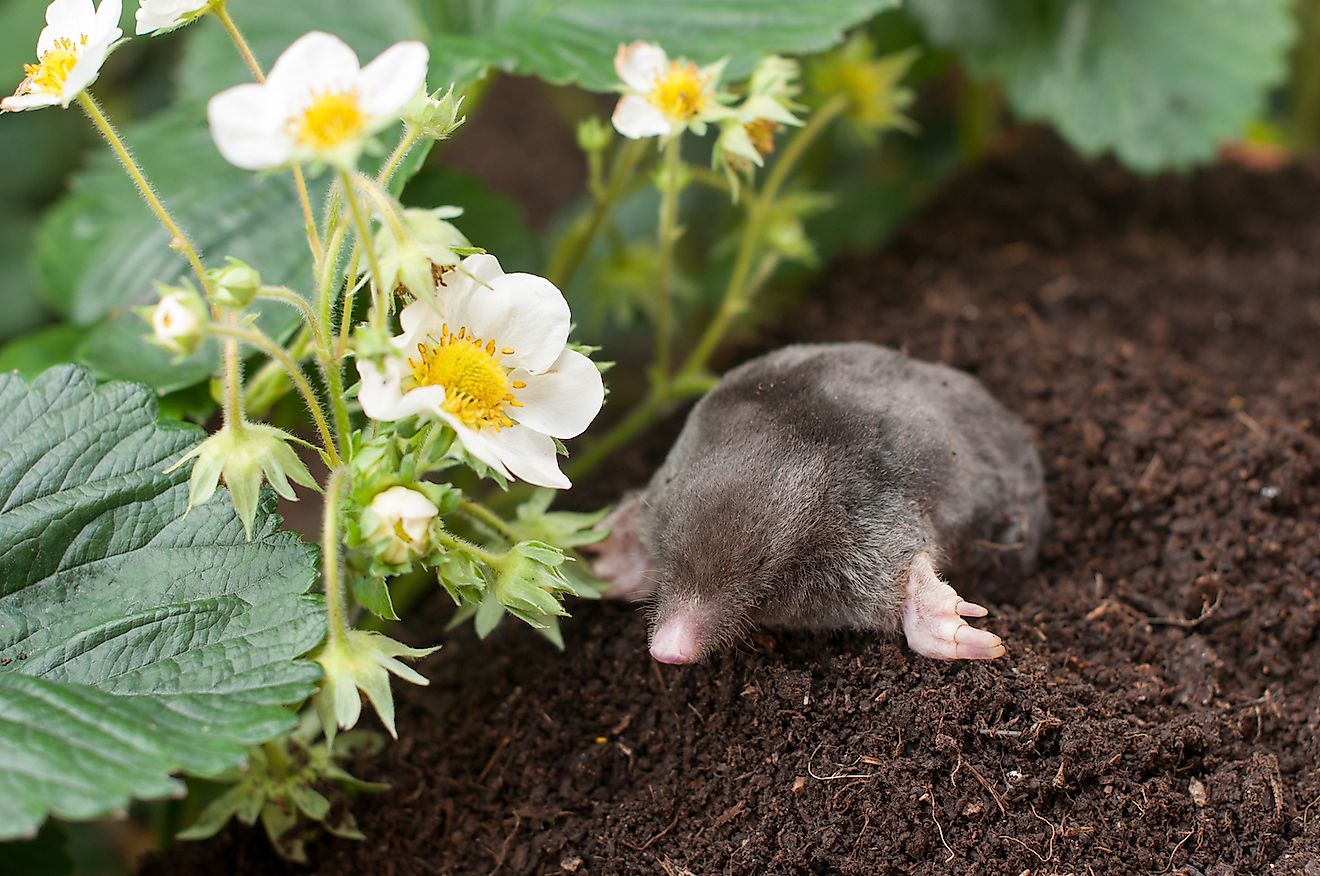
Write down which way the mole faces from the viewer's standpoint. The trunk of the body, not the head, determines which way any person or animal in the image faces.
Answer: facing the viewer and to the left of the viewer

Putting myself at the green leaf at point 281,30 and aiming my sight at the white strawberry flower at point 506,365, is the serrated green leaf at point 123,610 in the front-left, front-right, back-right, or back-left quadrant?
front-right

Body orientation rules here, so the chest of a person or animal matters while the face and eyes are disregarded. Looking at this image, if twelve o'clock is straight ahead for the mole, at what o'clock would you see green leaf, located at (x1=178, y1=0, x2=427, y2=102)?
The green leaf is roughly at 3 o'clock from the mole.

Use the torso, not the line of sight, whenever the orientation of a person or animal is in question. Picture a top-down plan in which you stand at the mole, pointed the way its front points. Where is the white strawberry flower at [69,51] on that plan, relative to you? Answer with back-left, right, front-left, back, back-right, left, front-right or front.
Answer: front-right

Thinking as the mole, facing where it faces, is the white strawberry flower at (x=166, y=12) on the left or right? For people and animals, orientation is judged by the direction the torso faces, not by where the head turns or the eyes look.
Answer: on its right

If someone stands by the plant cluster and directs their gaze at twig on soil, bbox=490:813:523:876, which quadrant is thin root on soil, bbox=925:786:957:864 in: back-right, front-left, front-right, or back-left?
front-left

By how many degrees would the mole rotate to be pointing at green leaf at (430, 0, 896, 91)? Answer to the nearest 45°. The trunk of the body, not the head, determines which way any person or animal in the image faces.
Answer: approximately 90° to its right
